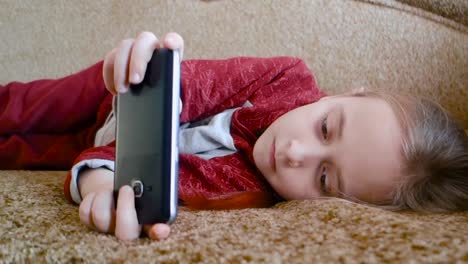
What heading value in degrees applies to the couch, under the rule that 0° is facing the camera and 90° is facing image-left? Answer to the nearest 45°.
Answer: approximately 0°
